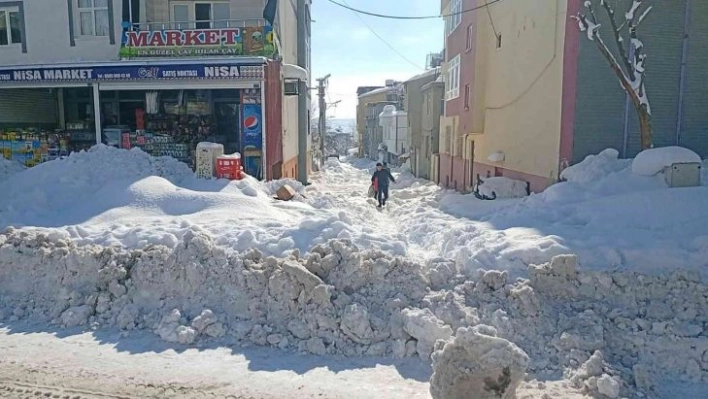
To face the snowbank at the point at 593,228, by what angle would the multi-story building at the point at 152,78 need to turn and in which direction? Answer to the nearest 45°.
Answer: approximately 45° to its left

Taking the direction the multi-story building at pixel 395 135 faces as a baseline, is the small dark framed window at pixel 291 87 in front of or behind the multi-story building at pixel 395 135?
in front

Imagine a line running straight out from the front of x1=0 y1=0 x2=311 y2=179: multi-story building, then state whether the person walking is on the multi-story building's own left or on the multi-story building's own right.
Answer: on the multi-story building's own left

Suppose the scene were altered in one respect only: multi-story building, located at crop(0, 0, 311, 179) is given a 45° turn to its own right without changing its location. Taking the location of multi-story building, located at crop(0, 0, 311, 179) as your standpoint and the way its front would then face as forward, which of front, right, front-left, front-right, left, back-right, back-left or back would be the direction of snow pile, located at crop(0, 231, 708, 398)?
front-left

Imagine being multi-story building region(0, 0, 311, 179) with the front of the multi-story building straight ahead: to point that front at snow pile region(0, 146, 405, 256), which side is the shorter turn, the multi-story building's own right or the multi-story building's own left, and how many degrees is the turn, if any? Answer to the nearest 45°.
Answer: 0° — it already faces it

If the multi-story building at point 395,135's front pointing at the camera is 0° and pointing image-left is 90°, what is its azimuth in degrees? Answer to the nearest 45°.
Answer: approximately 45°

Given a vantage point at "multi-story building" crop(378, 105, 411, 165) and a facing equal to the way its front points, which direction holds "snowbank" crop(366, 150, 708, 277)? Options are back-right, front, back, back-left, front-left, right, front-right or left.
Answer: front-left

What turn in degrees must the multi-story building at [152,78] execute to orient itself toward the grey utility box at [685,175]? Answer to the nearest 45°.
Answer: approximately 45° to its left

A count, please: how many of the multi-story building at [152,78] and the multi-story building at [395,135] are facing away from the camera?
0

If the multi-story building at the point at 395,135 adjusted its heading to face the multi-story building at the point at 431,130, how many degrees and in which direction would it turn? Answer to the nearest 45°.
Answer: approximately 45° to its left

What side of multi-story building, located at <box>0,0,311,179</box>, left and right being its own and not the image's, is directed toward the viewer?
front

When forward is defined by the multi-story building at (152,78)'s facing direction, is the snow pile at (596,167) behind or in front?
in front

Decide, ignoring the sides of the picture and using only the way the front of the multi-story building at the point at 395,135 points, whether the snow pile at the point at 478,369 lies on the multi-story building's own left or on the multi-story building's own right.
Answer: on the multi-story building's own left
